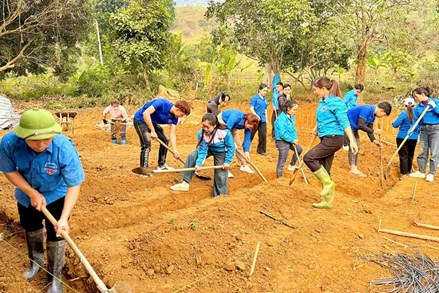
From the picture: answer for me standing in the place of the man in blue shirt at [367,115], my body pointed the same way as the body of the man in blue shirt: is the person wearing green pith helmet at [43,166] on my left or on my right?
on my right

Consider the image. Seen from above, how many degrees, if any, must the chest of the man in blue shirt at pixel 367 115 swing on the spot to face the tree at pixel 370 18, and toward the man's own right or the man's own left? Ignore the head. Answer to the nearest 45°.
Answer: approximately 90° to the man's own left

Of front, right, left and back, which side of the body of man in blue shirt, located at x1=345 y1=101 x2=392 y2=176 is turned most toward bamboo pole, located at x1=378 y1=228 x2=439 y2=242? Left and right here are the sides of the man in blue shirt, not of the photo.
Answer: right

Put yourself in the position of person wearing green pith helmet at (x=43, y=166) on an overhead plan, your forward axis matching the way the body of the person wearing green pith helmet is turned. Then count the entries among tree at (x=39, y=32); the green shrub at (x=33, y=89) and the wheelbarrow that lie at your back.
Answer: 3

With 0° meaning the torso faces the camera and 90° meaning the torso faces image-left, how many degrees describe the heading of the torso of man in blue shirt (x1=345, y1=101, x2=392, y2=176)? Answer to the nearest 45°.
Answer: approximately 270°

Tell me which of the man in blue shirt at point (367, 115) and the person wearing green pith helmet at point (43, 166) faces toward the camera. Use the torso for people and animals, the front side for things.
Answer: the person wearing green pith helmet

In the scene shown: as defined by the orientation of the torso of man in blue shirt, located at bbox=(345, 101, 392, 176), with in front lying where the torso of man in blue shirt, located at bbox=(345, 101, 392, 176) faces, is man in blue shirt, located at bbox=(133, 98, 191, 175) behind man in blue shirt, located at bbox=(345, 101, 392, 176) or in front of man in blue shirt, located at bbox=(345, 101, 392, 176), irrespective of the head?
behind

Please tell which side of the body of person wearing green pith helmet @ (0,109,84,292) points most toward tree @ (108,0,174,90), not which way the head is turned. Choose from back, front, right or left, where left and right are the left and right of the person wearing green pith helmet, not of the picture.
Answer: back

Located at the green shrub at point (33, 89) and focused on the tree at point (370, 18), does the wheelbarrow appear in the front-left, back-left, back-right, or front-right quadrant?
front-right

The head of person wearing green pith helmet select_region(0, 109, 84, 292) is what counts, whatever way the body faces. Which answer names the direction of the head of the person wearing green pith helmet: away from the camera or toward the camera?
toward the camera

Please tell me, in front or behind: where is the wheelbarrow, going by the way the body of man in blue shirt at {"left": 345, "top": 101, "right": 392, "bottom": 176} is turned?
behind

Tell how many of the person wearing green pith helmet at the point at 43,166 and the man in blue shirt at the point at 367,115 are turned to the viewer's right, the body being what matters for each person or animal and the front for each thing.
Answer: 1

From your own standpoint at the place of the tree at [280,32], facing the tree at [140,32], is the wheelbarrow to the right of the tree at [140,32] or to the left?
left

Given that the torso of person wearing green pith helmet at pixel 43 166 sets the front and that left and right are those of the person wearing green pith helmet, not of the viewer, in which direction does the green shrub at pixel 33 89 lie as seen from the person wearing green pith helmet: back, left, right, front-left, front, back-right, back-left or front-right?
back

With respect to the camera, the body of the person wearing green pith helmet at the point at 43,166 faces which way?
toward the camera
